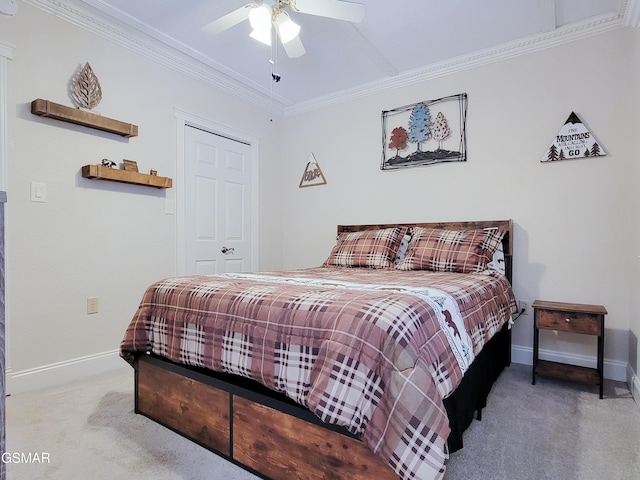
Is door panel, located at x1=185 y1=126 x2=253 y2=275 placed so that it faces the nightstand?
yes

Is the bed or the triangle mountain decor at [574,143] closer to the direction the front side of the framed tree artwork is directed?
the bed

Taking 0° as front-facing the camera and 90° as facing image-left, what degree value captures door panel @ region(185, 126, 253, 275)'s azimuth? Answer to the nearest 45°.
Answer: approximately 315°

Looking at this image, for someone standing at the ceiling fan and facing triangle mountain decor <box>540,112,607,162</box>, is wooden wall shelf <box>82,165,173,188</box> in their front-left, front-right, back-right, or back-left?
back-left

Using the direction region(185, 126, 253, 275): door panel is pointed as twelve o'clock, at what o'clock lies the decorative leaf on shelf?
The decorative leaf on shelf is roughly at 3 o'clock from the door panel.
